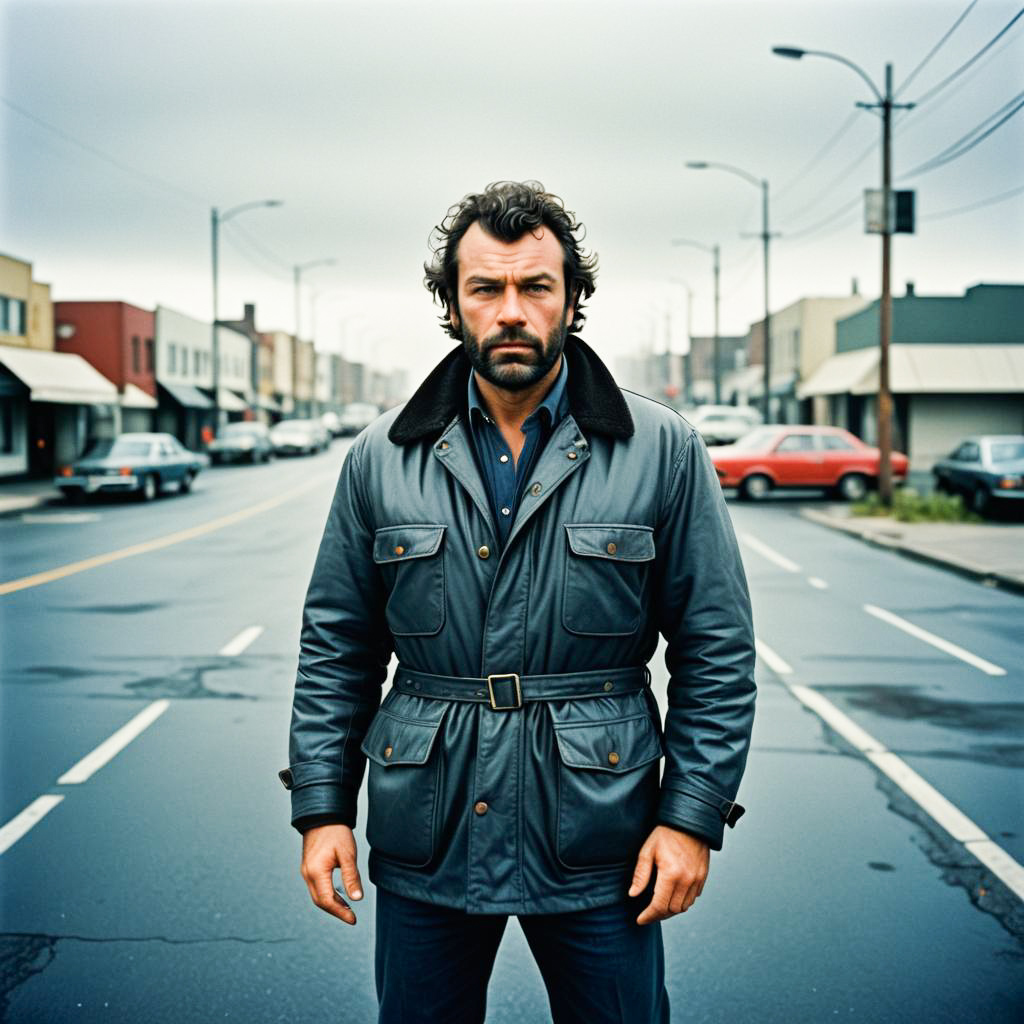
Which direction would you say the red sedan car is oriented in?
to the viewer's left

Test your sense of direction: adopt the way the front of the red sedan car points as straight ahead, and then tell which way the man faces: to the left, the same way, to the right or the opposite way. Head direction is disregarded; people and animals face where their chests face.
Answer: to the left

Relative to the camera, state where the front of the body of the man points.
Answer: toward the camera

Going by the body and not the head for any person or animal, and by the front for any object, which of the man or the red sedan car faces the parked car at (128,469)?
the red sedan car

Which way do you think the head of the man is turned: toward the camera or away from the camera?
toward the camera

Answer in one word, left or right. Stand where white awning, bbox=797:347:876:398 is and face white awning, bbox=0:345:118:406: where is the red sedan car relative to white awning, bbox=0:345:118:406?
left

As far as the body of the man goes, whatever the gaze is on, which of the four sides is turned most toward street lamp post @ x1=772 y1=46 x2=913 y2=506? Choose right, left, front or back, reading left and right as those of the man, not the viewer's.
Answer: back

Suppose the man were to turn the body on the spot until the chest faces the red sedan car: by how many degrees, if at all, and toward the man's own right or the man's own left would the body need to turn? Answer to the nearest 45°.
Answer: approximately 180°

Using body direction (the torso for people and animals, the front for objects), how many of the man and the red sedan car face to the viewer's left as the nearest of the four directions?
1

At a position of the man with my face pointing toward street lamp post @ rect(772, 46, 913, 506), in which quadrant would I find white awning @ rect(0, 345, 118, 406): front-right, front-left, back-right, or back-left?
front-left
